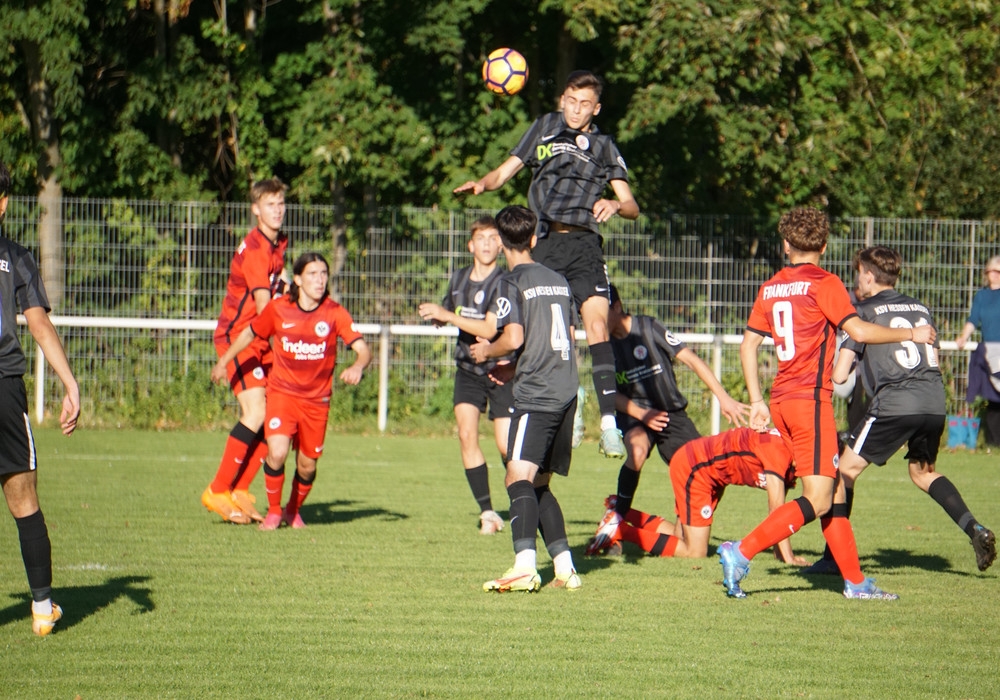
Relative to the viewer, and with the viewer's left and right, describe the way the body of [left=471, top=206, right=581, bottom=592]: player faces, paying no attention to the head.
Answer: facing away from the viewer and to the left of the viewer

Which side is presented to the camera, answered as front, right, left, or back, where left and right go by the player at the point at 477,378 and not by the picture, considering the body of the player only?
front

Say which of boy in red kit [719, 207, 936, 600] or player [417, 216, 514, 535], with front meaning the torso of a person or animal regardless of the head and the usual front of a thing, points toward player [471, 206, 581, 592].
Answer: player [417, 216, 514, 535]

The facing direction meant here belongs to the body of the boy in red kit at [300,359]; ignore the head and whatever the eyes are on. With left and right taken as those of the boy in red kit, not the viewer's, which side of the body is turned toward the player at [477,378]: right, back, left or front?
left

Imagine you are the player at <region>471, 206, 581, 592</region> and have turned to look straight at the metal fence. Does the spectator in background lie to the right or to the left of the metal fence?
right

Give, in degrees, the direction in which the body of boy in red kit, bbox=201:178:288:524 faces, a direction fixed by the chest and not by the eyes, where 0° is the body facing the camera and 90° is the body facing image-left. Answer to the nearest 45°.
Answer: approximately 315°

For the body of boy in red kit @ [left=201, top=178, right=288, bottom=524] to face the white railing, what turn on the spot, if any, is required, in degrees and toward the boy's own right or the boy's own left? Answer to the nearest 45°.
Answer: approximately 135° to the boy's own left

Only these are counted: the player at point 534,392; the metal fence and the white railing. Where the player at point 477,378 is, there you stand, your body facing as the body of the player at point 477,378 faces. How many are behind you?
2

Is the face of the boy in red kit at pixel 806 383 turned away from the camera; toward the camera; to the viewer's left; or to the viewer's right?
away from the camera

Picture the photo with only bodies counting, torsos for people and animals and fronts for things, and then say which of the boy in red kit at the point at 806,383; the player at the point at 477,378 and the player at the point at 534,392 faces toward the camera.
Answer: the player at the point at 477,378

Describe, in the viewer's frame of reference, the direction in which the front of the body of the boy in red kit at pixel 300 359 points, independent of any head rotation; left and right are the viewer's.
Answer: facing the viewer

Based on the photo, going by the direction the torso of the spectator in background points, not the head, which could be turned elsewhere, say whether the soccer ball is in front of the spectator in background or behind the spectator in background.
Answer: in front
